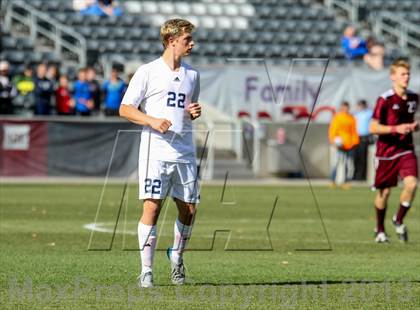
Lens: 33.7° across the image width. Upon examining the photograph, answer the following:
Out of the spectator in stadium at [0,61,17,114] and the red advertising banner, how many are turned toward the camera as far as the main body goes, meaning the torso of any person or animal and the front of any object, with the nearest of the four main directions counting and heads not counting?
2

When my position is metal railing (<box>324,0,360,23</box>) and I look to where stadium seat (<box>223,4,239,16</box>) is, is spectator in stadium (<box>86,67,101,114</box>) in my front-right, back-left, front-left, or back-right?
front-left

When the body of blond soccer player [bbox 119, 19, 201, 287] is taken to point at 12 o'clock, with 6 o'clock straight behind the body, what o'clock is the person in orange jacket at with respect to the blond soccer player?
The person in orange jacket is roughly at 8 o'clock from the blond soccer player.

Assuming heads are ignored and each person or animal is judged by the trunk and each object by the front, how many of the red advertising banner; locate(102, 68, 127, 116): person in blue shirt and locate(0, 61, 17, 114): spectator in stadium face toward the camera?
3

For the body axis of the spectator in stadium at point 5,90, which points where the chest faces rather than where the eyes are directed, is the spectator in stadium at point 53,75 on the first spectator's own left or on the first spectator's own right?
on the first spectator's own left

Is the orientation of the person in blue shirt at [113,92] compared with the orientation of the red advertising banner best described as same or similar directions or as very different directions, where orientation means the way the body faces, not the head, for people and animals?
same or similar directions

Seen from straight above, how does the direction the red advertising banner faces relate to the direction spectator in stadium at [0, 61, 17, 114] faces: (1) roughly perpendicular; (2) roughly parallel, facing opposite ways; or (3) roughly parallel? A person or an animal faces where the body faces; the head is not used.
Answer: roughly parallel

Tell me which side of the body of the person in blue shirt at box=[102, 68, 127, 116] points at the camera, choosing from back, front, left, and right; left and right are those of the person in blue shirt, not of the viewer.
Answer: front

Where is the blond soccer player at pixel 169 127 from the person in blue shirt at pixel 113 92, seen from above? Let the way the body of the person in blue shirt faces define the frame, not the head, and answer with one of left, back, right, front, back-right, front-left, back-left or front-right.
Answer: front

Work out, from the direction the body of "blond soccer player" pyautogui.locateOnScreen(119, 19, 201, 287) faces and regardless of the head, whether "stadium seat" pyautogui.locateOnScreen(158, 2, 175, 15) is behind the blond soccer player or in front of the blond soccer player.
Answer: behind

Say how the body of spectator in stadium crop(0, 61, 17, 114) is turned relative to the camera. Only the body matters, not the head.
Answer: toward the camera

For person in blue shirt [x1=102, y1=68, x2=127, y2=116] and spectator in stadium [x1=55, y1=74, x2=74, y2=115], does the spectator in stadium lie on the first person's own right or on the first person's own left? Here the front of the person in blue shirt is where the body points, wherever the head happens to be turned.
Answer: on the first person's own right
